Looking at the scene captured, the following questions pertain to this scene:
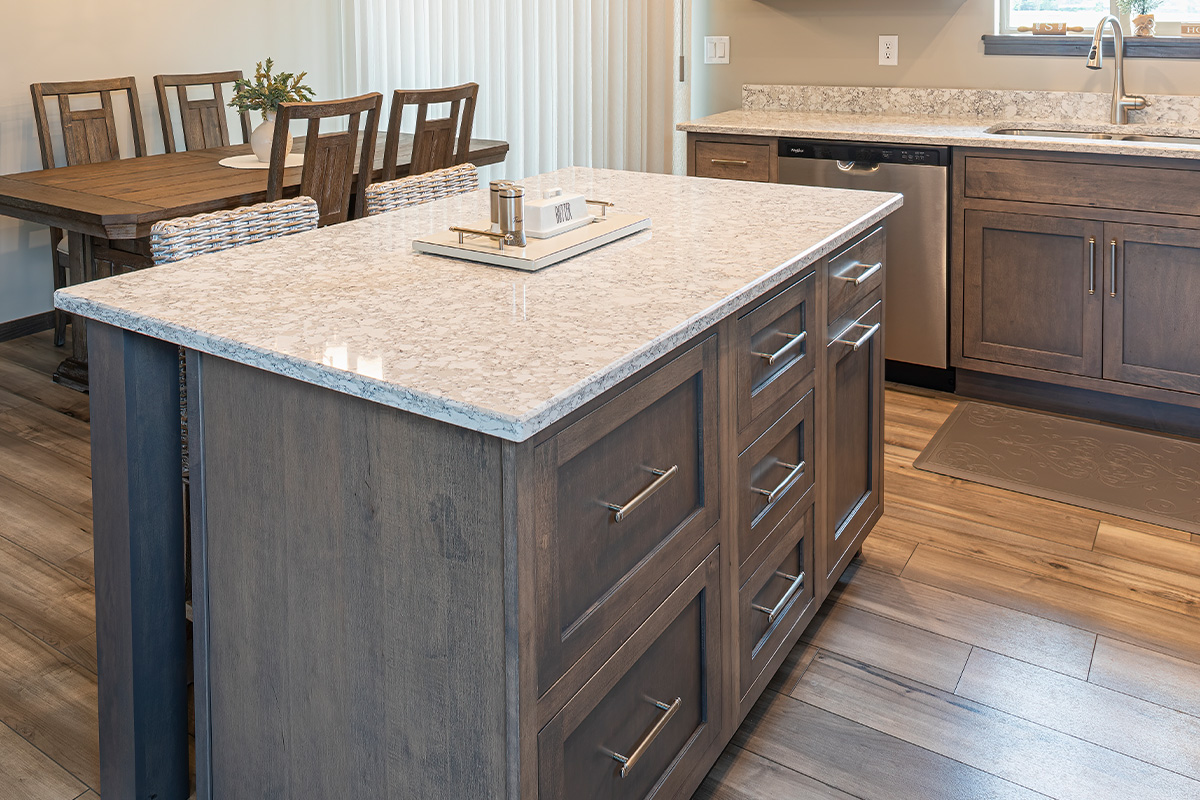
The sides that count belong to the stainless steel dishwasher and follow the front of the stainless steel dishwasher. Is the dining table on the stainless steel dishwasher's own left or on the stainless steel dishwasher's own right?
on the stainless steel dishwasher's own right

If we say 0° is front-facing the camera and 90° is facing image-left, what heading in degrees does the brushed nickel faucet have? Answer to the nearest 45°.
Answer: approximately 45°

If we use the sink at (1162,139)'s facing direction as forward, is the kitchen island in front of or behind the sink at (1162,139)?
in front

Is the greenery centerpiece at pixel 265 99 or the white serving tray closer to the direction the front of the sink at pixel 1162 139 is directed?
the white serving tray

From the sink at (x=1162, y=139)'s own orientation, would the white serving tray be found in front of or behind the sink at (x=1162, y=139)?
in front

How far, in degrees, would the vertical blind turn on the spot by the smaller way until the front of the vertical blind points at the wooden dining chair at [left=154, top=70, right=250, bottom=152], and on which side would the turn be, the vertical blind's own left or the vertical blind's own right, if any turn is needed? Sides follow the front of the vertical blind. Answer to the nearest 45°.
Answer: approximately 90° to the vertical blind's own right

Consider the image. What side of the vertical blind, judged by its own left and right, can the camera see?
front

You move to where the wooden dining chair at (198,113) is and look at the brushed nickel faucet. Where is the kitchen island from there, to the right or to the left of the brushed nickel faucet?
right

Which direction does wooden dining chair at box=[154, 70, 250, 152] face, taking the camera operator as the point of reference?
facing the viewer and to the right of the viewer

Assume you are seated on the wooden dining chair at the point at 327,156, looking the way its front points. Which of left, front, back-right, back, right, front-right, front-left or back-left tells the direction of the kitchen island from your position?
back-left

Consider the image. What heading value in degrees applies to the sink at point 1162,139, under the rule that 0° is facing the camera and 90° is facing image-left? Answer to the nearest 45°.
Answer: approximately 0°
